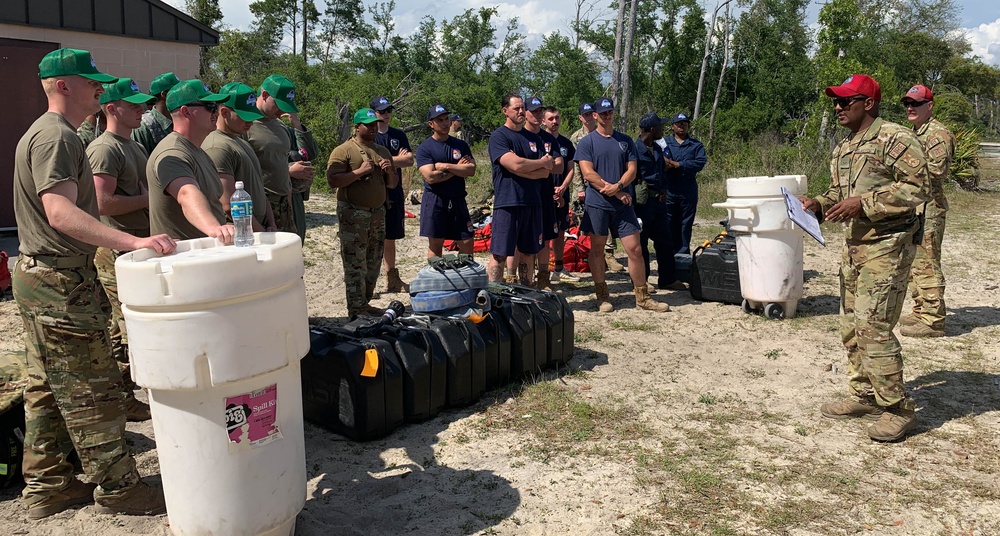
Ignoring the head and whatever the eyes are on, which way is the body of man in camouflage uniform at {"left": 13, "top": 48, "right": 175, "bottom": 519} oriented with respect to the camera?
to the viewer's right

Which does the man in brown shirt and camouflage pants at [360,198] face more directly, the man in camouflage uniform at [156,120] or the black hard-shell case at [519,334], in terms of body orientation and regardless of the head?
the black hard-shell case

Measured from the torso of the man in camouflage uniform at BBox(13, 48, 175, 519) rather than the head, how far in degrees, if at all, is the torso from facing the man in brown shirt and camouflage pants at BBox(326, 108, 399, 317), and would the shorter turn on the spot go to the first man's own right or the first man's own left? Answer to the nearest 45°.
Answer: approximately 45° to the first man's own left

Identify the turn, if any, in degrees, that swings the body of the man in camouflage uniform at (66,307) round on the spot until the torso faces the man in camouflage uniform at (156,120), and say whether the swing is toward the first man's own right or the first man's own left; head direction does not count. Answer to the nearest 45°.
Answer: approximately 90° to the first man's own left

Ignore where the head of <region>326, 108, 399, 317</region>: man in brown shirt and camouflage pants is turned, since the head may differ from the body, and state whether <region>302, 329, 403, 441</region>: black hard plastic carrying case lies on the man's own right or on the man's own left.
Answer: on the man's own right

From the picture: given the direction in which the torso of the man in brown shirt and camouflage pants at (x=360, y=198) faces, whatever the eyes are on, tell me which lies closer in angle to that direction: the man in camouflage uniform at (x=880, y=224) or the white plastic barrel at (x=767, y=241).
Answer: the man in camouflage uniform

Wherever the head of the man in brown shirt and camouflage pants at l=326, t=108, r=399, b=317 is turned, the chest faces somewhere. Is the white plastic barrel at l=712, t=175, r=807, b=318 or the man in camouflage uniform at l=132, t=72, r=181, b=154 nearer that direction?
the white plastic barrel

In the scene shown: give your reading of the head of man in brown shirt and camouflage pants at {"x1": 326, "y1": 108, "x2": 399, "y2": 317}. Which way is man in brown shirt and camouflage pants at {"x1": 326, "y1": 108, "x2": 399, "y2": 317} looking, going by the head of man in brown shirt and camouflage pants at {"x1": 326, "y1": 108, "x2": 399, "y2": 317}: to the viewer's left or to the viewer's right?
to the viewer's right

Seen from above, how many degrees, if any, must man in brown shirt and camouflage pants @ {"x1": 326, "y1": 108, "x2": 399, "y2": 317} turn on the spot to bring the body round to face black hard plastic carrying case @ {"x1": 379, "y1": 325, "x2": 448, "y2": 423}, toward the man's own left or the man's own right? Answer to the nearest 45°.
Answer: approximately 45° to the man's own right

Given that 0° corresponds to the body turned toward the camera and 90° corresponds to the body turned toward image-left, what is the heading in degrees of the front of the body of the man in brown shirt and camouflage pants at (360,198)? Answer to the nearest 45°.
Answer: approximately 315°

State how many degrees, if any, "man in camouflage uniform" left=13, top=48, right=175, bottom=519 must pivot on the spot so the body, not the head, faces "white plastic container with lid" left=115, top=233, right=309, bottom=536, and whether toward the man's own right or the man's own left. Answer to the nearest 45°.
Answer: approximately 45° to the man's own right

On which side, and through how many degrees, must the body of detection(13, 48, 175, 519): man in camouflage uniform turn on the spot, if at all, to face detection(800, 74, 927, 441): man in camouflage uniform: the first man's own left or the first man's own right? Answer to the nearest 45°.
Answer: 0° — they already face them

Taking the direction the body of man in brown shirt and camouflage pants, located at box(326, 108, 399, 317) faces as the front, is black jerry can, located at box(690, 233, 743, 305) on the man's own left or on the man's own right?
on the man's own left
